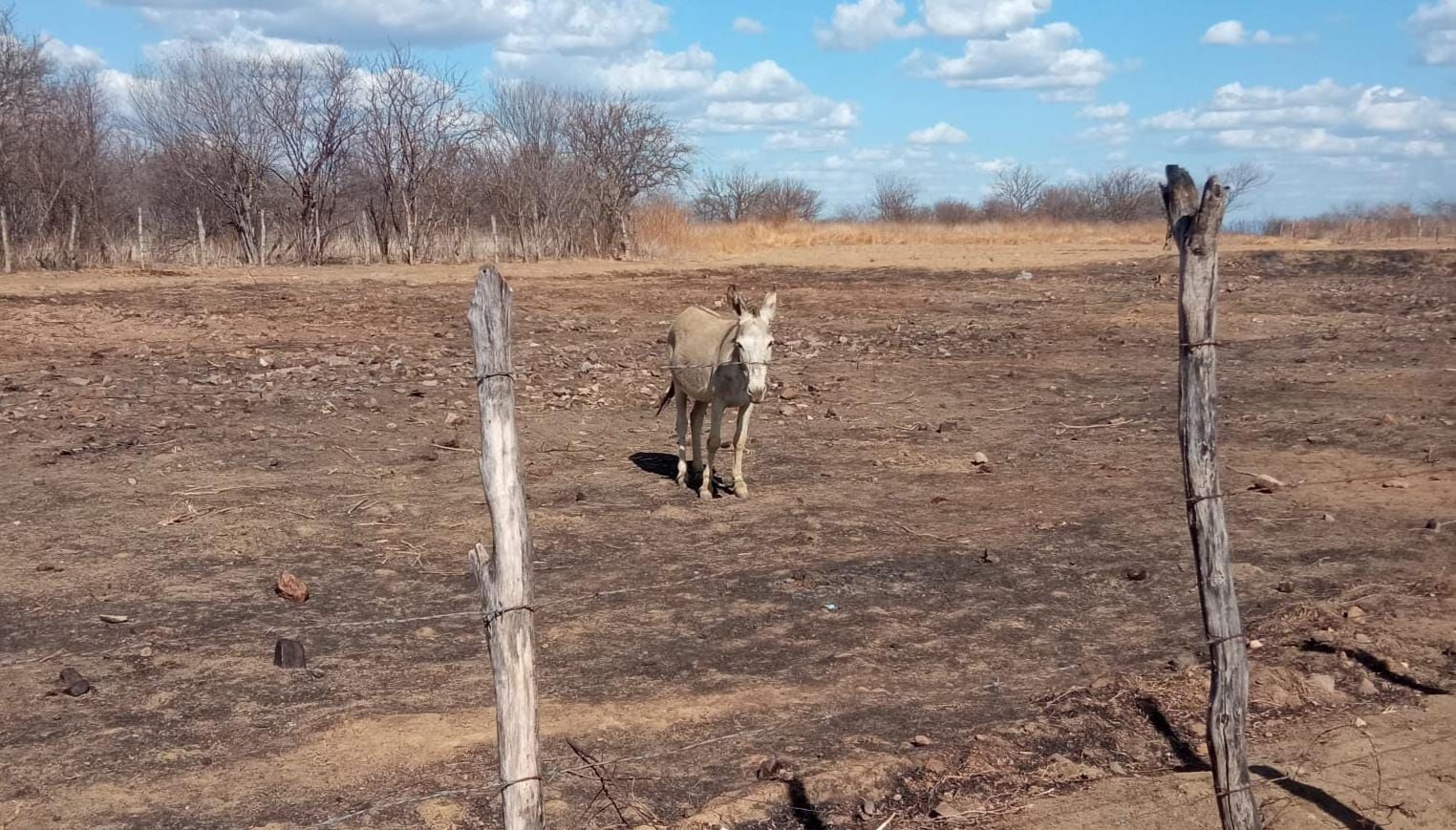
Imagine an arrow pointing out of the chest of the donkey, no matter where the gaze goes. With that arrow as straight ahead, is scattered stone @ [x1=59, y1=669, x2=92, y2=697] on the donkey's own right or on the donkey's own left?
on the donkey's own right

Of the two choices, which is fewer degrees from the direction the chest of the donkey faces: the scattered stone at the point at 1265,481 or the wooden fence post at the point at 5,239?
the scattered stone

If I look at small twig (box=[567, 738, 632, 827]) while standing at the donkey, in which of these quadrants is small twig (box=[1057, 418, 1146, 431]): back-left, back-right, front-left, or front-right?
back-left

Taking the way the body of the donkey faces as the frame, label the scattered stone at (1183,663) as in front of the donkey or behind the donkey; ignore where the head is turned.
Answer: in front

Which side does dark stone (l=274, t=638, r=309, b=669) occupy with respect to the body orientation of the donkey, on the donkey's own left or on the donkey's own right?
on the donkey's own right

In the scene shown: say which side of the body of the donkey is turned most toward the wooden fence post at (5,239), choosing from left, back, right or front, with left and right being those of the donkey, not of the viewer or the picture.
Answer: back

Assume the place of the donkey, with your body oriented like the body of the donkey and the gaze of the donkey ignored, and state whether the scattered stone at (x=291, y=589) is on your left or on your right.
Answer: on your right

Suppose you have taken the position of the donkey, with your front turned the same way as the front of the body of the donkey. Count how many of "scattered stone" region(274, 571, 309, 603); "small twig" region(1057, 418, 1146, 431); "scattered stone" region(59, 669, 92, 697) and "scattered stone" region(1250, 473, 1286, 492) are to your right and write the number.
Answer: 2

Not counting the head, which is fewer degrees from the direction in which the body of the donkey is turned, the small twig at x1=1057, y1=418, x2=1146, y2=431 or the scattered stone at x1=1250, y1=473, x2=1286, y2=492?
the scattered stone

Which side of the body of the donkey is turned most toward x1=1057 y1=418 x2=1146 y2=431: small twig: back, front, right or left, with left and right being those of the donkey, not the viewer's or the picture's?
left

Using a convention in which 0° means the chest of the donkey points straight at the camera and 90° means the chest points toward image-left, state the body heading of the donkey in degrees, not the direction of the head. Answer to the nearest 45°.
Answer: approximately 315°

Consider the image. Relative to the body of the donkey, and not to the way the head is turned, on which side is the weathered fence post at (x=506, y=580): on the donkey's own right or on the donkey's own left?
on the donkey's own right

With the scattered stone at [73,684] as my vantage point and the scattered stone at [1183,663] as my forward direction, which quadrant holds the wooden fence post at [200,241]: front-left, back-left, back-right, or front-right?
back-left

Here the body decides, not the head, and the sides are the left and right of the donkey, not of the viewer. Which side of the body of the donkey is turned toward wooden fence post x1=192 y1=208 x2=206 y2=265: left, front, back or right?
back
